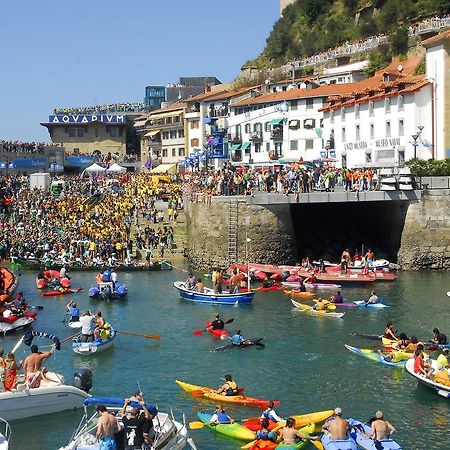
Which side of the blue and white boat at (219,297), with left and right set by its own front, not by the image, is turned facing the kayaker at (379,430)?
left

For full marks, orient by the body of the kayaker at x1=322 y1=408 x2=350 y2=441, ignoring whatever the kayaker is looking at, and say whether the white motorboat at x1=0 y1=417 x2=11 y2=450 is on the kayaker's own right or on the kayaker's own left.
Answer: on the kayaker's own left

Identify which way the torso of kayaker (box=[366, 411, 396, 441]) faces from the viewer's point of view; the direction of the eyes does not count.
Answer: away from the camera

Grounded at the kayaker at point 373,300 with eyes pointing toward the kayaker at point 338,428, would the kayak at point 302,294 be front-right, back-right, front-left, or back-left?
back-right

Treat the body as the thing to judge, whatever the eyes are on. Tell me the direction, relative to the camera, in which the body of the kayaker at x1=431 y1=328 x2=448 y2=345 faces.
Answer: to the viewer's left

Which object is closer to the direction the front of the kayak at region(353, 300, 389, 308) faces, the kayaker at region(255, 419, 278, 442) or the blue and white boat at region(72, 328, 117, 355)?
the blue and white boat

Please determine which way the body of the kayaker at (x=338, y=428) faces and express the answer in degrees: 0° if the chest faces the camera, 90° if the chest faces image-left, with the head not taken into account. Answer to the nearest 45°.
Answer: approximately 180°

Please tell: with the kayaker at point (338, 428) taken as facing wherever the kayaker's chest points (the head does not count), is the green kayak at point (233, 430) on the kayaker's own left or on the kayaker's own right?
on the kayaker's own left
